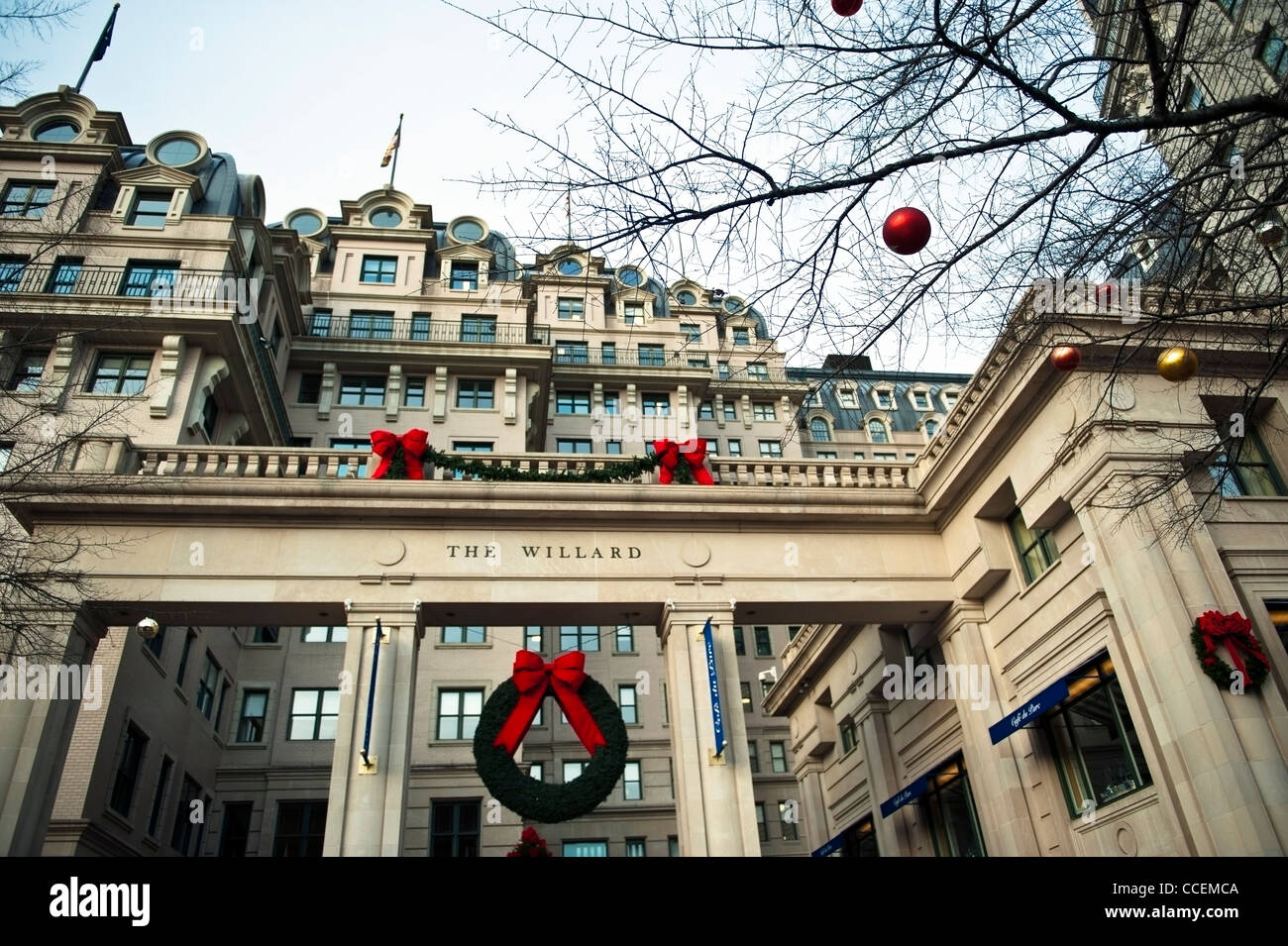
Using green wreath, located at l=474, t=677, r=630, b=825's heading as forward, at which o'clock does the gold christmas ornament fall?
The gold christmas ornament is roughly at 11 o'clock from the green wreath.

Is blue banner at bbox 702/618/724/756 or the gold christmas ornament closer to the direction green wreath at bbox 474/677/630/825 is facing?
the gold christmas ornament

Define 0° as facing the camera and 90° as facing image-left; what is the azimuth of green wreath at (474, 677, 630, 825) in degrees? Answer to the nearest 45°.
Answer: approximately 0°

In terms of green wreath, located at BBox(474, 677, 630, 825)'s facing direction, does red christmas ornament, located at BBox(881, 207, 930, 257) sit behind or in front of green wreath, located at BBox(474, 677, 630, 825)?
in front

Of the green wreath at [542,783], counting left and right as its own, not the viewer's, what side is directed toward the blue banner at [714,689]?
left

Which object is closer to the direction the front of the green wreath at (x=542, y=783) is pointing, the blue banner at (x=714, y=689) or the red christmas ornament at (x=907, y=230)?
the red christmas ornament
